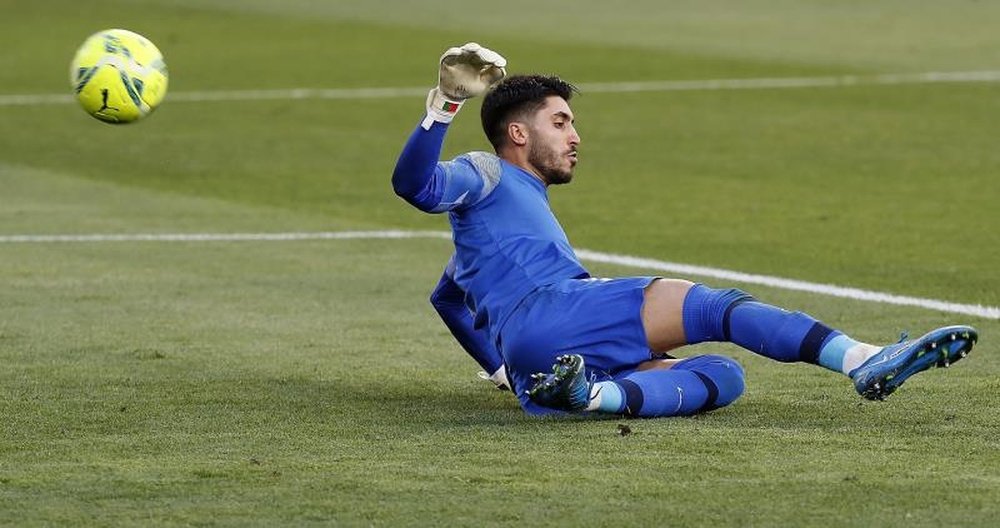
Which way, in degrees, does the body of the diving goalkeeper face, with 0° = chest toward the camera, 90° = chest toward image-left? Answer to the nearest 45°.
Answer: approximately 270°

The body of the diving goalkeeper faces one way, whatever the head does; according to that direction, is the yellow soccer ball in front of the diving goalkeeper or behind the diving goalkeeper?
behind
